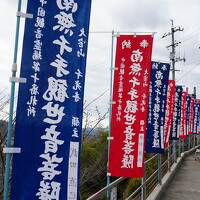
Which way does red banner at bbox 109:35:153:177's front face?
toward the camera

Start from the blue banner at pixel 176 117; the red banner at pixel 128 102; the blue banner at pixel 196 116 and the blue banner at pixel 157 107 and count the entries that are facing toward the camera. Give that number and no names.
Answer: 4

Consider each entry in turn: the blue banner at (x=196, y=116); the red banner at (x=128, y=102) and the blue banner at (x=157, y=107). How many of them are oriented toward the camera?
3

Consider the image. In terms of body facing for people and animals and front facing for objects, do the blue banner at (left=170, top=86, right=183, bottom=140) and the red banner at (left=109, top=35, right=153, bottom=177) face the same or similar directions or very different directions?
same or similar directions

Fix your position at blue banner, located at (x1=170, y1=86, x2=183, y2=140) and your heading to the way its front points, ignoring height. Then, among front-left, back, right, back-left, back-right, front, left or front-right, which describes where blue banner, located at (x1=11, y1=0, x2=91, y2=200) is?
front

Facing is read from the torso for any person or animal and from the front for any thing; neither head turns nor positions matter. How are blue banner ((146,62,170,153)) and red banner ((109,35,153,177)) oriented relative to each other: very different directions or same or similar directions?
same or similar directions

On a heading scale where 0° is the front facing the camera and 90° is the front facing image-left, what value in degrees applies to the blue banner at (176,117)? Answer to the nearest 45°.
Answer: approximately 0°

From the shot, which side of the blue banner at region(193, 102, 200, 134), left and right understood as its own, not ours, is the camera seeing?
front

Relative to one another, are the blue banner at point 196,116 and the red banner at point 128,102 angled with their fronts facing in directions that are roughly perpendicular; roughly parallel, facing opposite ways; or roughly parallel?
roughly parallel

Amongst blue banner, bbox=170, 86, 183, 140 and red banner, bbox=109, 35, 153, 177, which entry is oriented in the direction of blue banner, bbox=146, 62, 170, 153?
blue banner, bbox=170, 86, 183, 140

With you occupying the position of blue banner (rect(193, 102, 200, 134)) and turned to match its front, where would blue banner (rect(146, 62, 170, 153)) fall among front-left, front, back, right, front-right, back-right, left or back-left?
front

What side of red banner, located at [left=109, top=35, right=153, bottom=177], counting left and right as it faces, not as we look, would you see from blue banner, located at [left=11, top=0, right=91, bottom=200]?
front

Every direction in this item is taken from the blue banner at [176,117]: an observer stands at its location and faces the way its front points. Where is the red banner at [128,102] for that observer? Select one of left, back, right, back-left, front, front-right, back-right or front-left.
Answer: front
